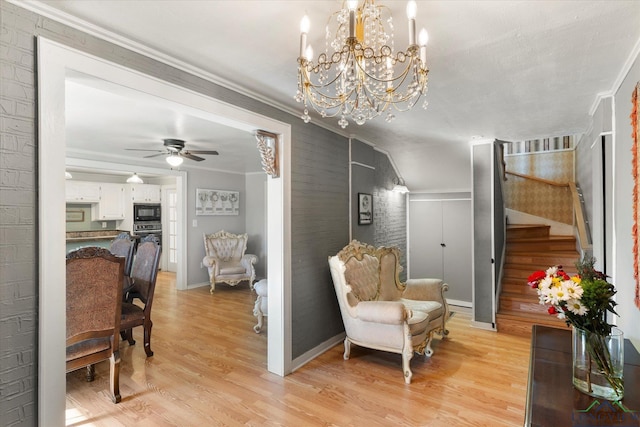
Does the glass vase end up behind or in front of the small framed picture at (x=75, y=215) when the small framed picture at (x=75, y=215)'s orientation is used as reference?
in front

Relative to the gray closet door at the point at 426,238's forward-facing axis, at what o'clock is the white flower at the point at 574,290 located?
The white flower is roughly at 12 o'clock from the gray closet door.

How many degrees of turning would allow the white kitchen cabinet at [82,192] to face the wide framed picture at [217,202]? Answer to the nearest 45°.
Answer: approximately 45° to its left

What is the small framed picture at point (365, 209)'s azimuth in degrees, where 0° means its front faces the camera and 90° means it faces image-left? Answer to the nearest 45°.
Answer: approximately 315°

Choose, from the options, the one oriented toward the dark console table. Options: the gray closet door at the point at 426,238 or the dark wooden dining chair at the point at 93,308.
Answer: the gray closet door

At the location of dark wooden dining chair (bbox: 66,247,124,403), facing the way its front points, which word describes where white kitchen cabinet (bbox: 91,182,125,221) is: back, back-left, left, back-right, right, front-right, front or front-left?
front-right

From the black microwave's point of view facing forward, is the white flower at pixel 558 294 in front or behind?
in front

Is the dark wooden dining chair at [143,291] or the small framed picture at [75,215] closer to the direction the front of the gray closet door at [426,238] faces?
the dark wooden dining chair

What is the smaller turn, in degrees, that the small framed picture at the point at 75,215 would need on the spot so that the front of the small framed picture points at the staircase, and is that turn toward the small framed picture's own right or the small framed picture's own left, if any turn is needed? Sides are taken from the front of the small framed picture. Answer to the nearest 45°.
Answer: approximately 45° to the small framed picture's own left

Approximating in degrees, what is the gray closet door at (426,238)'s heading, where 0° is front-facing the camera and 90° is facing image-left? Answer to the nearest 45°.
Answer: approximately 0°

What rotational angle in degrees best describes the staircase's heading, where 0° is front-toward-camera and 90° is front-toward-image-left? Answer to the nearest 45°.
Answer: approximately 0°
